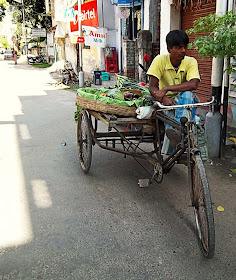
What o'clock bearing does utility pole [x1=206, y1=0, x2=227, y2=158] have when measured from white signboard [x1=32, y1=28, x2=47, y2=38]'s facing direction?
The utility pole is roughly at 12 o'clock from the white signboard.

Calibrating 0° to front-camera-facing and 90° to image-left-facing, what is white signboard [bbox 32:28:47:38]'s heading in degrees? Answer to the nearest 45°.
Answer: approximately 0°

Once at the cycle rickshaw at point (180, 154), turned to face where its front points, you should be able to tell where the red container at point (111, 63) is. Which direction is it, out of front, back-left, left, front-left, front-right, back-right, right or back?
back-left

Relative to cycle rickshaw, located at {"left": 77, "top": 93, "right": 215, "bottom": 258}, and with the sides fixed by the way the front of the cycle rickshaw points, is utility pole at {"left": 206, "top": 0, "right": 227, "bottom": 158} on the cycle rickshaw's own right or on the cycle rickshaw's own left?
on the cycle rickshaw's own left

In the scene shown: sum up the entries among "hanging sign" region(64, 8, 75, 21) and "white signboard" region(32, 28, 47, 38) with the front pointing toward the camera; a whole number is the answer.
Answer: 2

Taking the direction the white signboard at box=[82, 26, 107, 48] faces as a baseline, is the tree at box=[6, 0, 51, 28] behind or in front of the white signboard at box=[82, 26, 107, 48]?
behind

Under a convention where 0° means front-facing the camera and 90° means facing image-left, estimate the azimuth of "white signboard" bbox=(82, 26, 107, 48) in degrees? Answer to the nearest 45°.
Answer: approximately 0°

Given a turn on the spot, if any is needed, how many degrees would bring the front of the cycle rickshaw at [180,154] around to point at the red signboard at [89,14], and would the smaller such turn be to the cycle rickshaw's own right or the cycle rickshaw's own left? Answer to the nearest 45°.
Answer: approximately 135° to the cycle rickshaw's own left

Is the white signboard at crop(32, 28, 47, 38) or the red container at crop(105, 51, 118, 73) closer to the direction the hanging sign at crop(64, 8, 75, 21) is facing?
the red container
